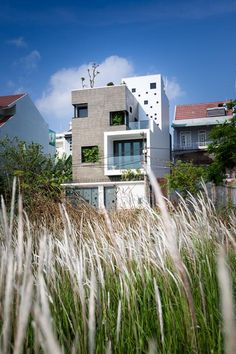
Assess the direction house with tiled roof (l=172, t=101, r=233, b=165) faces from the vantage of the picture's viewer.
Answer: facing the viewer

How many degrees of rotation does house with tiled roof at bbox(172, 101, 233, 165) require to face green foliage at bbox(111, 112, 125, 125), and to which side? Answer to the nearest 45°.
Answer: approximately 45° to its right

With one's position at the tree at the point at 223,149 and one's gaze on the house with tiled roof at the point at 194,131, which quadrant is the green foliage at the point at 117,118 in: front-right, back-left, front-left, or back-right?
front-left

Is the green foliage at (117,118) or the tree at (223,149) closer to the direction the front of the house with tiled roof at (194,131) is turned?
the tree

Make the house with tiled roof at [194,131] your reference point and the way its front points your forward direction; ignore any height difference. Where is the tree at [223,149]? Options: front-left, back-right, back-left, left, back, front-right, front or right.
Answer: front

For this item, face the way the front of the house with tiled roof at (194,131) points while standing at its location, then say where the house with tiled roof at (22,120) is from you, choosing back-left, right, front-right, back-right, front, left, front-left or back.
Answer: front-right

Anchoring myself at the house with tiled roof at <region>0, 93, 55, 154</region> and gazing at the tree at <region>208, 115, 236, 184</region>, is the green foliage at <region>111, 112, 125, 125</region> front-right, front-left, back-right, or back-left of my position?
front-left

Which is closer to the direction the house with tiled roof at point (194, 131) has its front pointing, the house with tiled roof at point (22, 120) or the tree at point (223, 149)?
the tree
